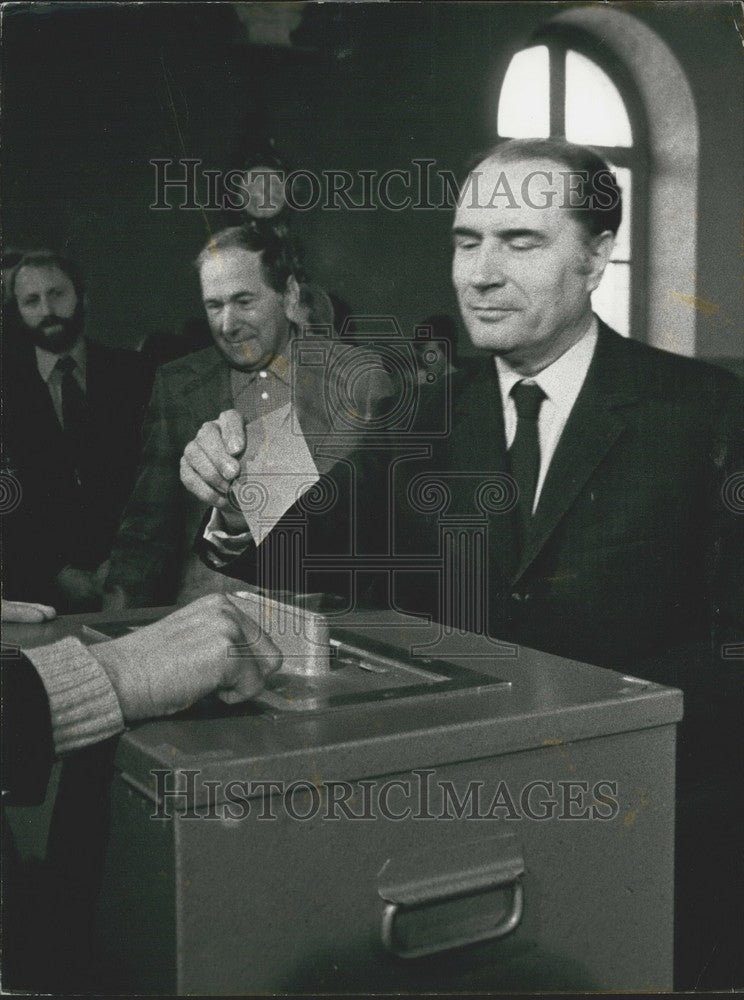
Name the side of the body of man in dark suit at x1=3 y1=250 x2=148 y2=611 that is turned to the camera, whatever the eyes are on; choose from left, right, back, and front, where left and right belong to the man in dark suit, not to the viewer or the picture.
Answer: front

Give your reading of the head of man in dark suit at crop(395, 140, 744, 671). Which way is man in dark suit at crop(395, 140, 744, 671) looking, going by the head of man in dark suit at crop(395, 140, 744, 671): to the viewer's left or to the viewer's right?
to the viewer's left

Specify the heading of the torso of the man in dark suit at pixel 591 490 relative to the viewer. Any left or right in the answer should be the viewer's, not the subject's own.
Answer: facing the viewer and to the left of the viewer

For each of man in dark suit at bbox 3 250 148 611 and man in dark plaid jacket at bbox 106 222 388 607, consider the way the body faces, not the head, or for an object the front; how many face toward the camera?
2

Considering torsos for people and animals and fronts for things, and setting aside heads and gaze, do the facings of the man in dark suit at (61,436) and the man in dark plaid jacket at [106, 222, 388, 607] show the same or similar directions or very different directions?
same or similar directions
